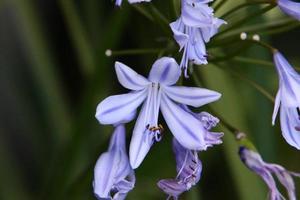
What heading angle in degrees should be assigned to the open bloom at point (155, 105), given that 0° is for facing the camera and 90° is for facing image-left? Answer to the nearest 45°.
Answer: approximately 0°

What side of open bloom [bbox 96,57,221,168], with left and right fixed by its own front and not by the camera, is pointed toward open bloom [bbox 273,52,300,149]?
left
